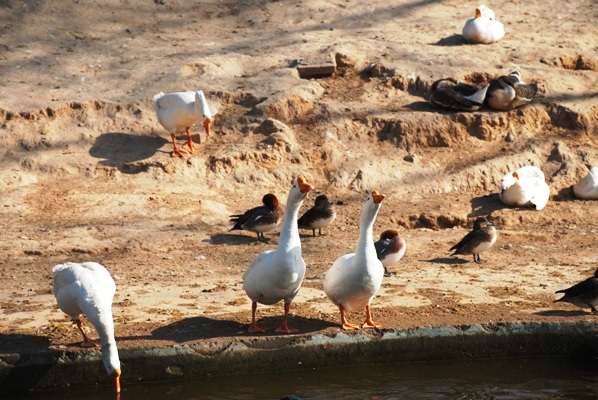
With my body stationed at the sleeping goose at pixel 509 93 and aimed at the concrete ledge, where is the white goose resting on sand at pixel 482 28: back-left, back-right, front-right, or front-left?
back-right

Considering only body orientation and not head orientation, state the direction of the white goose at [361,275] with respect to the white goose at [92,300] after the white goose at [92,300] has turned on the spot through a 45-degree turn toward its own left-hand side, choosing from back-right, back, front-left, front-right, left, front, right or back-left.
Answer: front

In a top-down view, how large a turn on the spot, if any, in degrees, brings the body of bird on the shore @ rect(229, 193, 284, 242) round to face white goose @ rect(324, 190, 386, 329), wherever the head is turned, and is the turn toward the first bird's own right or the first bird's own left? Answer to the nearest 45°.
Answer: approximately 90° to the first bird's own right

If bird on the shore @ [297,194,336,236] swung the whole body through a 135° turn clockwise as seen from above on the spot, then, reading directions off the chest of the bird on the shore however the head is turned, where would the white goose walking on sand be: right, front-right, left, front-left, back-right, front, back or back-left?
right

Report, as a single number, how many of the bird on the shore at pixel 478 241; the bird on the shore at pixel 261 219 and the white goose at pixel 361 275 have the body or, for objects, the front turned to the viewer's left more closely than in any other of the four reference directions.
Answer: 0

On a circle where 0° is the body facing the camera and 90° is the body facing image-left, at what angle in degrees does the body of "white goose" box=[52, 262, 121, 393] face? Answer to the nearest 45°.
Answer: approximately 315°

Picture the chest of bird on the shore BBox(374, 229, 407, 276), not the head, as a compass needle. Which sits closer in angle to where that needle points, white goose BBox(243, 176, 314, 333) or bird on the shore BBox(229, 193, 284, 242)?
the white goose

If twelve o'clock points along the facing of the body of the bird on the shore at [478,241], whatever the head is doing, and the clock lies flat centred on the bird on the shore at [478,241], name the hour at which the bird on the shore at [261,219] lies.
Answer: the bird on the shore at [261,219] is roughly at 6 o'clock from the bird on the shore at [478,241].

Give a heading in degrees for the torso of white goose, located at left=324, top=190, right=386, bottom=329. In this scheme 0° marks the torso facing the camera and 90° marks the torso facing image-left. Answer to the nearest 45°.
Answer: approximately 315°

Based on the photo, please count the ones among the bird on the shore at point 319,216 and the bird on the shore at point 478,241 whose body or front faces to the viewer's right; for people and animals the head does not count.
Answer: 2
